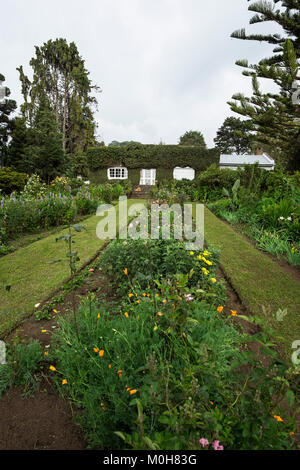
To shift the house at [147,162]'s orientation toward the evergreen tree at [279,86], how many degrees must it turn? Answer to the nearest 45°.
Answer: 0° — it already faces it

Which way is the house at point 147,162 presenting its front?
toward the camera

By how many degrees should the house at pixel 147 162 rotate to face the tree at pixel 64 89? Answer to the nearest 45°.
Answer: approximately 135° to its right

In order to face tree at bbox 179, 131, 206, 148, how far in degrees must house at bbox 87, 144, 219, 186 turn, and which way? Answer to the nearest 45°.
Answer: approximately 180°

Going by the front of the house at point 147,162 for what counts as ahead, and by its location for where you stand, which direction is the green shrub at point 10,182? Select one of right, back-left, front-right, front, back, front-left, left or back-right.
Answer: front-right

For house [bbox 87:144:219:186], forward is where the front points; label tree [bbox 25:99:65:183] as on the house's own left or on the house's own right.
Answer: on the house's own right

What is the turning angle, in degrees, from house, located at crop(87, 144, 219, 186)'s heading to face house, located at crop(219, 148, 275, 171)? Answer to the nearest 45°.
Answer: approximately 135° to its left

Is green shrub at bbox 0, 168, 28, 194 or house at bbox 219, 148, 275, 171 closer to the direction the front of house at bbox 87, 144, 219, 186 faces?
the green shrub

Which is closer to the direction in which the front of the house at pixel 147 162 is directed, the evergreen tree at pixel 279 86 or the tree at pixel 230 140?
the evergreen tree
